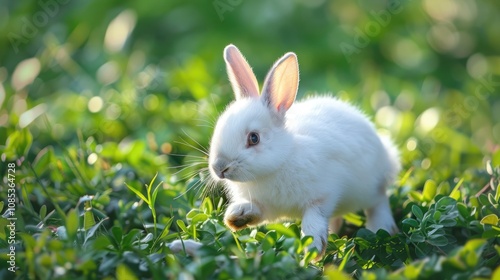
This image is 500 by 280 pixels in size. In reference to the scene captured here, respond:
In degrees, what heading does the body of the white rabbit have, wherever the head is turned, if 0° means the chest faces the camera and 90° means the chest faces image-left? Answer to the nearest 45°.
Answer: approximately 45°
